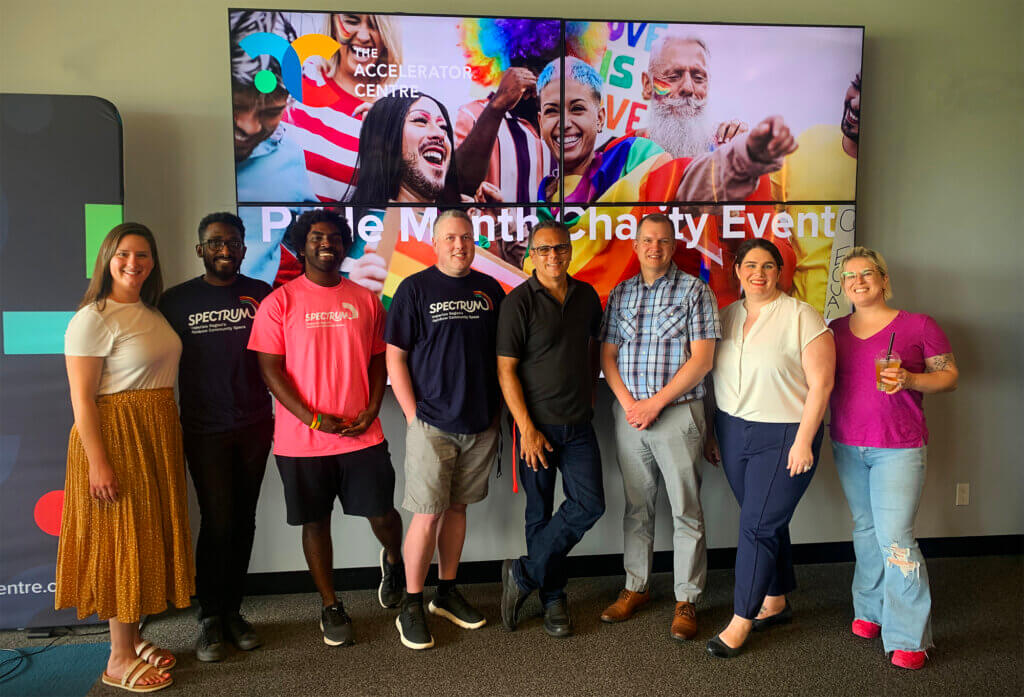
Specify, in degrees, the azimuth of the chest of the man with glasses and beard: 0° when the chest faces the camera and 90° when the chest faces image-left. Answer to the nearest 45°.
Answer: approximately 0°

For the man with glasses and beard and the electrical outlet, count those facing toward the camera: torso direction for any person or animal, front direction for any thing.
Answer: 2

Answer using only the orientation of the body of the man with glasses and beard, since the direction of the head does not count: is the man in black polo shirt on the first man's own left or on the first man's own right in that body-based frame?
on the first man's own left

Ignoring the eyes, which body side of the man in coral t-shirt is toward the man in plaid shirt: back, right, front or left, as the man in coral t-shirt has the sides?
left

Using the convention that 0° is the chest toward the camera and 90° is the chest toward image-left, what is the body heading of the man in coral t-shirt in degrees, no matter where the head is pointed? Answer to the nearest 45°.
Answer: approximately 0°
